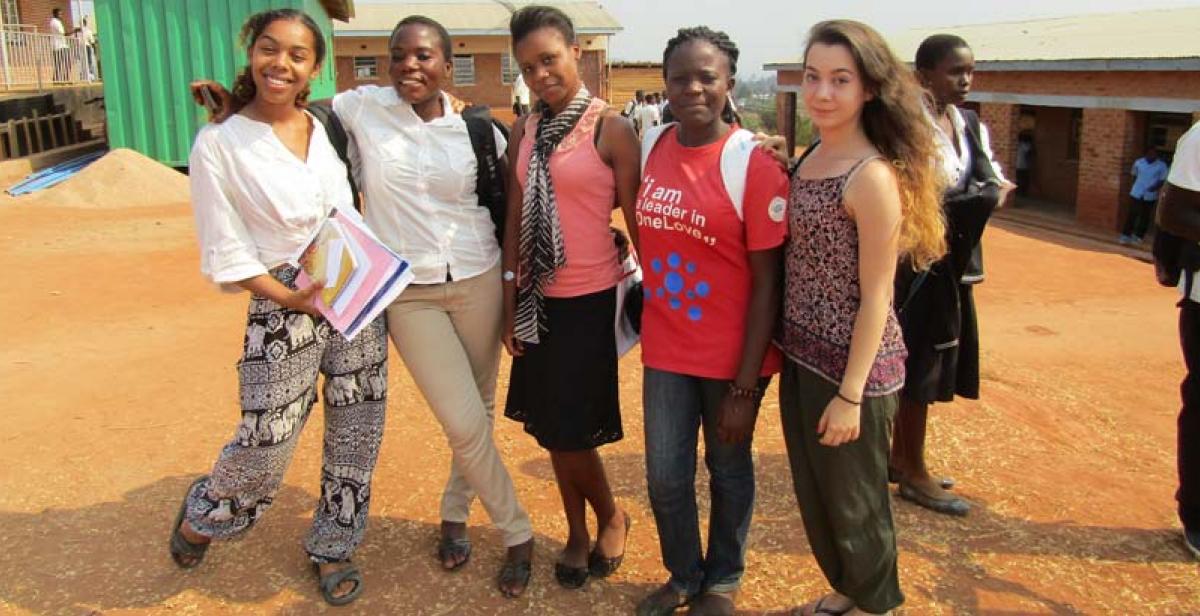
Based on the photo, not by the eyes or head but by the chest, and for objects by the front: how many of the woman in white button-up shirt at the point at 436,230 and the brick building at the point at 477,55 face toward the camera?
2

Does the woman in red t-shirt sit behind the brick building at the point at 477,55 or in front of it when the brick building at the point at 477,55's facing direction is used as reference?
in front

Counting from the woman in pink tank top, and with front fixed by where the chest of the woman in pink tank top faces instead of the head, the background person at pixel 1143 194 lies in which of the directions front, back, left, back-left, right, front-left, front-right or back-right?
back

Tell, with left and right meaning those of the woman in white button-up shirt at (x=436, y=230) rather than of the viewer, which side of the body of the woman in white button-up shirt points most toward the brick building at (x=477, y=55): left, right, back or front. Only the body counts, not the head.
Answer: back

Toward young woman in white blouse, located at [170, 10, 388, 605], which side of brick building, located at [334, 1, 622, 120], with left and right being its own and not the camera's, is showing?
front

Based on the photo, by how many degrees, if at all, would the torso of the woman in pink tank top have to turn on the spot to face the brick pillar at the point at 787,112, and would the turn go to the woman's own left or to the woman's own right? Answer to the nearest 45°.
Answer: approximately 135° to the woman's own right

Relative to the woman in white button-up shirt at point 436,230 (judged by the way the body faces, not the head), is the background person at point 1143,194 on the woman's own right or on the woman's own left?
on the woman's own left

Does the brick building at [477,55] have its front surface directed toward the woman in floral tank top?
yes

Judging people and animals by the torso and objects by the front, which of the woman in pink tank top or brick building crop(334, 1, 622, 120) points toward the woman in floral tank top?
the brick building

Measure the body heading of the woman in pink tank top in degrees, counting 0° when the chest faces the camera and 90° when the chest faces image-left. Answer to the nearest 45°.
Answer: approximately 45°
